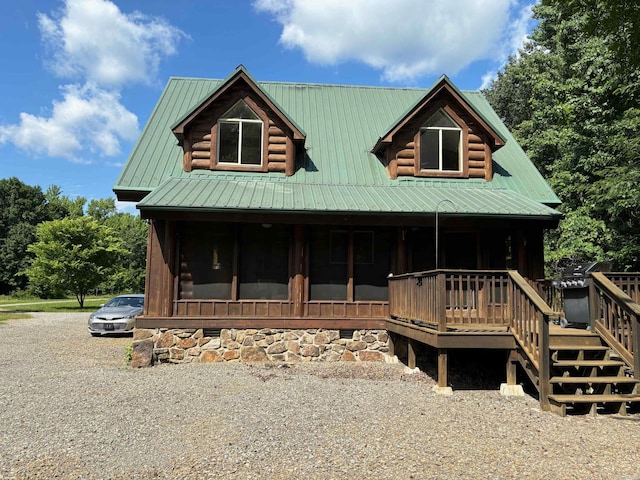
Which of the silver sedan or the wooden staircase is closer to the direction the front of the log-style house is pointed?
the wooden staircase

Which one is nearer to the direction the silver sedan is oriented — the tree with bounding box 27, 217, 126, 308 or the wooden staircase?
the wooden staircase

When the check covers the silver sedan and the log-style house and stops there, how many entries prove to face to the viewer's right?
0

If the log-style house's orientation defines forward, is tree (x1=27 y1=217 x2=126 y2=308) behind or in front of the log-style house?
behind

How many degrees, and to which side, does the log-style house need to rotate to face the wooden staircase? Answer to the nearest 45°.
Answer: approximately 45° to its left

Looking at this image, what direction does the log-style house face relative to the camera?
toward the camera

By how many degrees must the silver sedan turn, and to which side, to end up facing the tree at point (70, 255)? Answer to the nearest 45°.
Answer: approximately 135° to its right

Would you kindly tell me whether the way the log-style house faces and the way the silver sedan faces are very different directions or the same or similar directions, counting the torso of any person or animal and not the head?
same or similar directions

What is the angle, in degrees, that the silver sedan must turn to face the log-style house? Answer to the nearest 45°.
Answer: approximately 90° to its left

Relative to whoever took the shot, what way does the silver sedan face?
facing the viewer and to the left of the viewer

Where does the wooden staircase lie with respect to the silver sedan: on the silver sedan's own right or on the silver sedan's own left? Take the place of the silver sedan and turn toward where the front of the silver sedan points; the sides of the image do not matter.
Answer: on the silver sedan's own left
